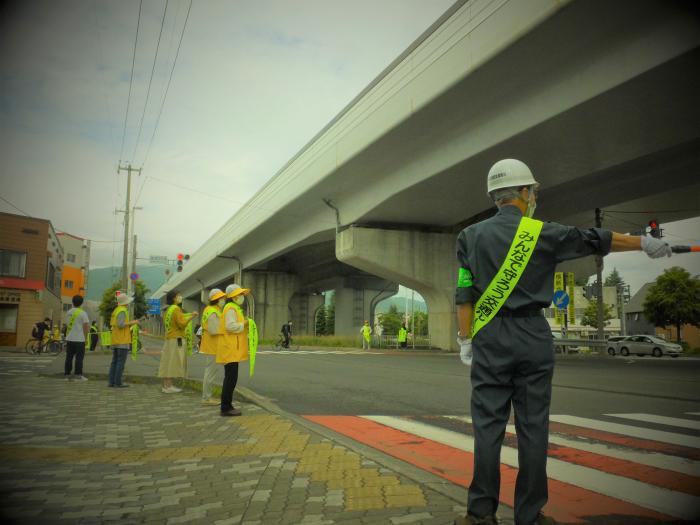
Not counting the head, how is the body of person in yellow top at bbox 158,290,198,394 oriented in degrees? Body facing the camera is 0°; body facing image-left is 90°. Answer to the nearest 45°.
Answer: approximately 270°

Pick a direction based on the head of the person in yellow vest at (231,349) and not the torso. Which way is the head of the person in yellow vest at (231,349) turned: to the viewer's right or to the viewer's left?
to the viewer's right

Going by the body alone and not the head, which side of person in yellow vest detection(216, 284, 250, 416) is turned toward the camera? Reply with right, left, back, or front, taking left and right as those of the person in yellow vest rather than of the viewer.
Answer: right

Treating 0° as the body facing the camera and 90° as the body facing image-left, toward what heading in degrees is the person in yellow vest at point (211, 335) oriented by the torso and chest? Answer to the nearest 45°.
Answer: approximately 270°

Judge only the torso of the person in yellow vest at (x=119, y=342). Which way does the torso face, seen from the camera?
to the viewer's right

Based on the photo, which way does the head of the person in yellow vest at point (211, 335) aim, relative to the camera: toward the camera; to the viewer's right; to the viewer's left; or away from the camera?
to the viewer's right

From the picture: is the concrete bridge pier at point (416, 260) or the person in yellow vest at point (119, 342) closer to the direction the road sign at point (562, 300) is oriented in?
the person in yellow vest

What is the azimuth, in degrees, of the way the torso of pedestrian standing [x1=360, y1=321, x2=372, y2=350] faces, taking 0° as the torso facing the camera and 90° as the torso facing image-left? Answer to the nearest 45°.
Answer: approximately 0°

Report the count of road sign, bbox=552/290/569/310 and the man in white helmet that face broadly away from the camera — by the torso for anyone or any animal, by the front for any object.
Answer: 1

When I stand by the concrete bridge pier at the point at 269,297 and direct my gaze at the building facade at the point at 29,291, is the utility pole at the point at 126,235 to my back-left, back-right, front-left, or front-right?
front-right

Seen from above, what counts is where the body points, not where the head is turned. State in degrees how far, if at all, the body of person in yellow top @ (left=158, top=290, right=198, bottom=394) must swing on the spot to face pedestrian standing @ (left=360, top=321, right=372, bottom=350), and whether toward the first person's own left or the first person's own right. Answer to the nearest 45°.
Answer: approximately 45° to the first person's own left

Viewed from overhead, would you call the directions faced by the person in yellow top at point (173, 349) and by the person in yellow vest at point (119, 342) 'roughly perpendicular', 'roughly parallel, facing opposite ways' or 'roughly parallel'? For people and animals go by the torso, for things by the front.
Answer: roughly parallel

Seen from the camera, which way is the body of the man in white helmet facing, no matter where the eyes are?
away from the camera

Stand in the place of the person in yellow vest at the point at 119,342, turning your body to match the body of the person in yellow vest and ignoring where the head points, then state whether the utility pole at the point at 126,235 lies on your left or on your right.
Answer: on your left

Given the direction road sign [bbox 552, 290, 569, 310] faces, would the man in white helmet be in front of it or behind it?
in front

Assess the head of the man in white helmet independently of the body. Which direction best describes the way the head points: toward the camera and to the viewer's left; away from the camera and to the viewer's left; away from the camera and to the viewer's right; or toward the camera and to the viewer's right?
away from the camera and to the viewer's right

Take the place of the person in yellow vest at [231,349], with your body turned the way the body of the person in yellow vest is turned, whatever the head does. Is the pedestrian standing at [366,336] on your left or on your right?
on your left
